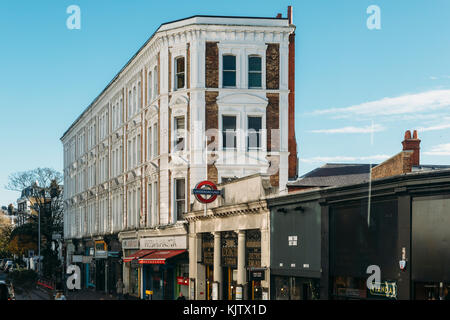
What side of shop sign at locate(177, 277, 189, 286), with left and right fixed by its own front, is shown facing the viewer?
front

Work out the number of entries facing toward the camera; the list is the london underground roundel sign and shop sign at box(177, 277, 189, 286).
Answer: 2

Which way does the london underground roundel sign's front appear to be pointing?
toward the camera
